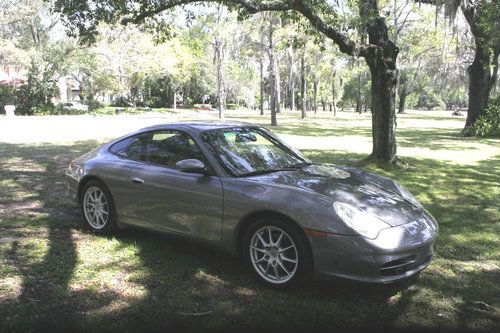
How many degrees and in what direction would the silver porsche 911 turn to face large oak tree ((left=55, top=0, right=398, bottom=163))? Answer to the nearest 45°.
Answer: approximately 135° to its left

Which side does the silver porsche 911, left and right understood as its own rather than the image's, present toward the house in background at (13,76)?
back

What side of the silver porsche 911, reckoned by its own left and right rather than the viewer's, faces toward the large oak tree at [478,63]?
left

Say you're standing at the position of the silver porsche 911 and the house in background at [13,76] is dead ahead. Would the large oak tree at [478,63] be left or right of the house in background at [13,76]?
right

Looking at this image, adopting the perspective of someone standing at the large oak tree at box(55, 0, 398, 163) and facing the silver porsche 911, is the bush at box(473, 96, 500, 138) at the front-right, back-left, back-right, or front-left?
back-left

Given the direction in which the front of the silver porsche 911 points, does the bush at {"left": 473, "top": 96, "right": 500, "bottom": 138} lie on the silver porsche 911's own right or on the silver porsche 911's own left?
on the silver porsche 911's own left

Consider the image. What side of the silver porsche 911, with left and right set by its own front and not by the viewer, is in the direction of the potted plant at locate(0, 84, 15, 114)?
back

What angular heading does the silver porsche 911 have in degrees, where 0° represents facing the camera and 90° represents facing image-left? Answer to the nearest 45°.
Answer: approximately 315°
